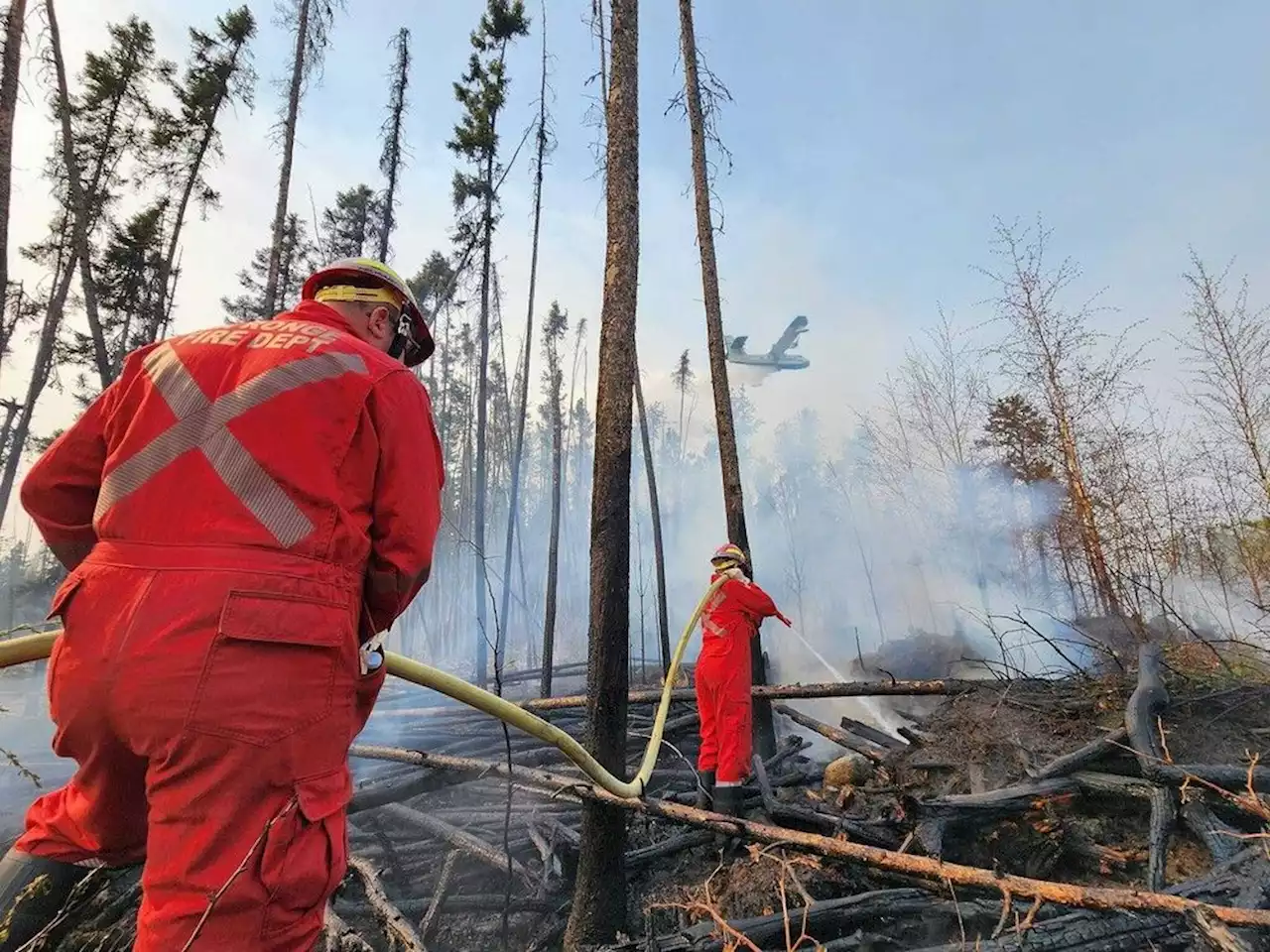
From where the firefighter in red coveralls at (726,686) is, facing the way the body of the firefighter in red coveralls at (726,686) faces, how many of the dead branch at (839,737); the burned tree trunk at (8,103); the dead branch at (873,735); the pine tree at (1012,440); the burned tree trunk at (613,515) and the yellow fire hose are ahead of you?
3

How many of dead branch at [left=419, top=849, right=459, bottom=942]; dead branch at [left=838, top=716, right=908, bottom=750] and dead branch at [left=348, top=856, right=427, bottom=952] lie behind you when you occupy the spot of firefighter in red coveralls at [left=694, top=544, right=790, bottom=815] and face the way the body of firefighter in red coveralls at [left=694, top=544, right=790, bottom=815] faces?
2

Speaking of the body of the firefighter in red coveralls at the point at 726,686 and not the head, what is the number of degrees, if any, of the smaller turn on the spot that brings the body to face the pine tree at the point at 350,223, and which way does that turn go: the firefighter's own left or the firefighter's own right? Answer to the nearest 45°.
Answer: approximately 90° to the firefighter's own left

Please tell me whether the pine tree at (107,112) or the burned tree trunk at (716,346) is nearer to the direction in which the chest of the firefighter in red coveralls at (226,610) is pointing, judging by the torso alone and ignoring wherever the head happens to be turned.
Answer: the burned tree trunk

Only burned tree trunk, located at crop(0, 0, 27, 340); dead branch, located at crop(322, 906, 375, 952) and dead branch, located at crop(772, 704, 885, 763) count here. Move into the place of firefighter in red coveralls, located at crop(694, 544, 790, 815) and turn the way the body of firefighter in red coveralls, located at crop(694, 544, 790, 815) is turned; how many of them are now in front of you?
1

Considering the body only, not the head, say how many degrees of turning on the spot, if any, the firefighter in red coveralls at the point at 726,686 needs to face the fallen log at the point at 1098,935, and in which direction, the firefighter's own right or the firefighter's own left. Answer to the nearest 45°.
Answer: approximately 90° to the firefighter's own right

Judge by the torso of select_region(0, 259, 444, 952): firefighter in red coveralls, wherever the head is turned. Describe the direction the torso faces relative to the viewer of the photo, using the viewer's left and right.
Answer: facing away from the viewer and to the right of the viewer

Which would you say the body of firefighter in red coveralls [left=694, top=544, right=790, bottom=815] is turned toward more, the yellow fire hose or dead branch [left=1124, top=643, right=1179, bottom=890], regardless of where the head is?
the dead branch

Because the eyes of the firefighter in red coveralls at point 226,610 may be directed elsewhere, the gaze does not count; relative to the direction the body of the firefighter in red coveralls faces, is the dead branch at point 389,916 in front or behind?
in front

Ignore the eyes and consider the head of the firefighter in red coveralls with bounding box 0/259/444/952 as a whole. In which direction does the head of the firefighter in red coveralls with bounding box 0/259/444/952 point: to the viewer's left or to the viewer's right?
to the viewer's right

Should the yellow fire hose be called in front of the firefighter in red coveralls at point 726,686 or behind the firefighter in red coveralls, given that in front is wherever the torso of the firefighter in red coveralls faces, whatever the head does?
behind

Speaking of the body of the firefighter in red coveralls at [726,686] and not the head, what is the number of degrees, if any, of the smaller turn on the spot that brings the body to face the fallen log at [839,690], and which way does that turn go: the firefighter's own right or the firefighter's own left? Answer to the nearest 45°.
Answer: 0° — they already face it

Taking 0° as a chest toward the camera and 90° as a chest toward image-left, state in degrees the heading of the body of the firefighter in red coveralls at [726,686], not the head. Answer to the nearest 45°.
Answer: approximately 225°

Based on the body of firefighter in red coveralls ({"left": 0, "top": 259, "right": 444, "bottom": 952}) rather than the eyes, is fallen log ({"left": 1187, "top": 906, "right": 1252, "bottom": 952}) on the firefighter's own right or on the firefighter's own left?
on the firefighter's own right

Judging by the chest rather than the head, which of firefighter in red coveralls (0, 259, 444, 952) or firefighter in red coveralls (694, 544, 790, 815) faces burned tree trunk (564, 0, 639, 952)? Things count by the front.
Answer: firefighter in red coveralls (0, 259, 444, 952)

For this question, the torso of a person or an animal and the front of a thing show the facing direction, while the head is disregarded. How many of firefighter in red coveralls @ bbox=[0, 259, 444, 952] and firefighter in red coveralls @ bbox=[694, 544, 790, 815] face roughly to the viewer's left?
0

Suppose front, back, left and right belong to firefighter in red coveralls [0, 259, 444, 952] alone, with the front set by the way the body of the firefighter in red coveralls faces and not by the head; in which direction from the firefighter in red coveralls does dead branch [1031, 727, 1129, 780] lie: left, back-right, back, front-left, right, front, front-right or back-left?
front-right

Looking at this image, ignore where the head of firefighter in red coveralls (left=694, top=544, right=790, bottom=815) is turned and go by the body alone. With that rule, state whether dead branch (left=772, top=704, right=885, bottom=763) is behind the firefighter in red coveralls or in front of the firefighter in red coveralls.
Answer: in front

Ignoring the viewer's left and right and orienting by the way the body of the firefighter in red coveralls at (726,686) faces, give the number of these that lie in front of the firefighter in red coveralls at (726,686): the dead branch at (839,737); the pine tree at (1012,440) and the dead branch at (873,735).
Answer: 3
